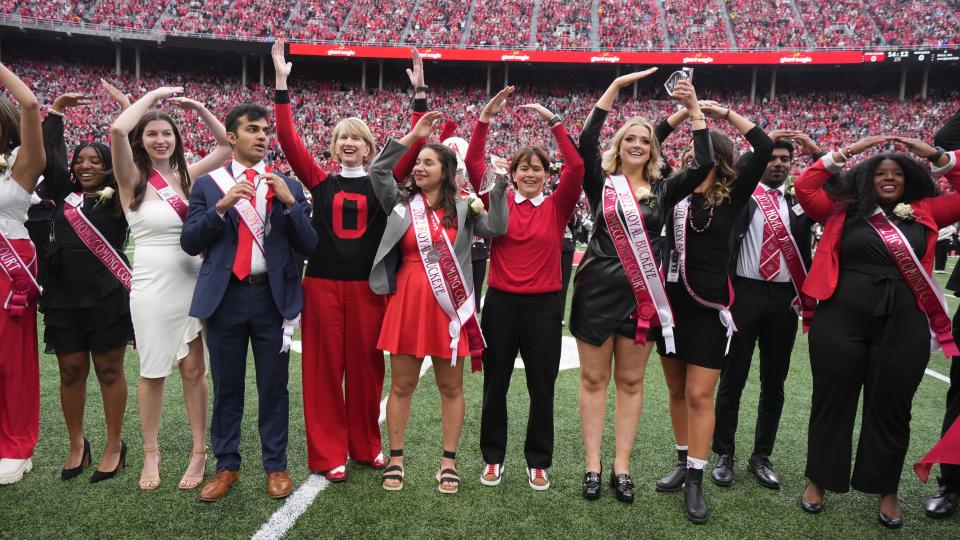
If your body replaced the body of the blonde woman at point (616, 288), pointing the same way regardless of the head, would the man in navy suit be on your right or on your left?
on your right

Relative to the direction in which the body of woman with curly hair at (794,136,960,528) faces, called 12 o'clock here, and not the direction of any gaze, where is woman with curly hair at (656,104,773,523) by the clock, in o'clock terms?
woman with curly hair at (656,104,773,523) is roughly at 2 o'clock from woman with curly hair at (794,136,960,528).

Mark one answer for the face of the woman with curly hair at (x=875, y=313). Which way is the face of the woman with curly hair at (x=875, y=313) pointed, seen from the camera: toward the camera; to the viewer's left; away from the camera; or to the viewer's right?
toward the camera

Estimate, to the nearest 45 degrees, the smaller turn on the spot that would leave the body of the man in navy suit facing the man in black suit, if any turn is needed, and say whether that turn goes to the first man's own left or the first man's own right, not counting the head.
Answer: approximately 90° to the first man's own left

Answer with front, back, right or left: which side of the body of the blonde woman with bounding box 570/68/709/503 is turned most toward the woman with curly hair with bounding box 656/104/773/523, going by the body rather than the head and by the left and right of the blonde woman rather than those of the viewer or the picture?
left

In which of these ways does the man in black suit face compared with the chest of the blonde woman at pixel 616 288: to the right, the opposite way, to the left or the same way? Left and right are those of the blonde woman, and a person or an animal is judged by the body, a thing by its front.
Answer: the same way

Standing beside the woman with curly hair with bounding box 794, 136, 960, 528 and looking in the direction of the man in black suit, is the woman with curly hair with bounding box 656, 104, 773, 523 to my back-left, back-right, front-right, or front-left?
front-left

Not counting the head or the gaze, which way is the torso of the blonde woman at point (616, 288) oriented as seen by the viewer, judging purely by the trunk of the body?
toward the camera

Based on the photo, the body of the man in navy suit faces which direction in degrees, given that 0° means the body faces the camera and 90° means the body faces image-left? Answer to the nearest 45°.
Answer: approximately 0°

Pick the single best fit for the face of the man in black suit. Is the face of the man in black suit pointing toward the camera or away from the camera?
toward the camera
